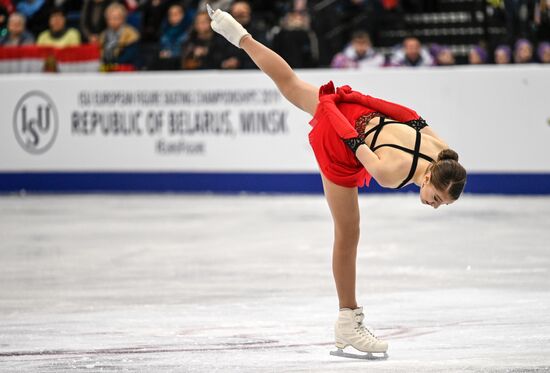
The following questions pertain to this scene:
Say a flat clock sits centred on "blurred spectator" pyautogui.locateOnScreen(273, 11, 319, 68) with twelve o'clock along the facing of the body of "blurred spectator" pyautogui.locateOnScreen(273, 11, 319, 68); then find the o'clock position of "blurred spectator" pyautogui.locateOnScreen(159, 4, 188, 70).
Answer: "blurred spectator" pyautogui.locateOnScreen(159, 4, 188, 70) is roughly at 4 o'clock from "blurred spectator" pyautogui.locateOnScreen(273, 11, 319, 68).

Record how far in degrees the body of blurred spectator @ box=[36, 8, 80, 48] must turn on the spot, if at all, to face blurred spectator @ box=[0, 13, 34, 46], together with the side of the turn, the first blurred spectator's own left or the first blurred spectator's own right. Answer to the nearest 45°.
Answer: approximately 90° to the first blurred spectator's own right

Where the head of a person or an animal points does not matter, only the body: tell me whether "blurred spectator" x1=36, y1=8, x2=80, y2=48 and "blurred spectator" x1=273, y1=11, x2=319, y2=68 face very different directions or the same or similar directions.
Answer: same or similar directions

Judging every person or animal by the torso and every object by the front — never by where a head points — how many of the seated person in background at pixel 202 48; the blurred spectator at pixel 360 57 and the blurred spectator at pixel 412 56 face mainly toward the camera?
3

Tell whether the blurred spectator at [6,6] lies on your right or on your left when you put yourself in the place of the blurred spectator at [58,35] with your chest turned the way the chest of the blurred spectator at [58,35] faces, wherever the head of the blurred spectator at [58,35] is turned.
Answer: on your right

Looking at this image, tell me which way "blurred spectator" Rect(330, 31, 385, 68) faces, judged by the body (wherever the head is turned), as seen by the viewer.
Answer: toward the camera

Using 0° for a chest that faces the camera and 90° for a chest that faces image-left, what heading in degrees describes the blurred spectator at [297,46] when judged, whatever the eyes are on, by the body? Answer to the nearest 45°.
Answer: approximately 0°

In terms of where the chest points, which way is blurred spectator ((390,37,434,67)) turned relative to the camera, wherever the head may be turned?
toward the camera

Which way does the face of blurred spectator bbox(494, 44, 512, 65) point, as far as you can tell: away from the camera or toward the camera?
toward the camera

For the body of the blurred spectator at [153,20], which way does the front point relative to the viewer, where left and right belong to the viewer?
facing the viewer

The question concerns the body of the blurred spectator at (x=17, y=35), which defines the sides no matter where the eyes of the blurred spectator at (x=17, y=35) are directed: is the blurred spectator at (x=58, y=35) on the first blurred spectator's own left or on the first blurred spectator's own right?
on the first blurred spectator's own left

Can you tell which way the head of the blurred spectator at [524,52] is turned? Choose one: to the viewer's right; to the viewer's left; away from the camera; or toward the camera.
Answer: toward the camera

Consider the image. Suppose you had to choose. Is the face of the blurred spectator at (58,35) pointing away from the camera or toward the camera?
toward the camera

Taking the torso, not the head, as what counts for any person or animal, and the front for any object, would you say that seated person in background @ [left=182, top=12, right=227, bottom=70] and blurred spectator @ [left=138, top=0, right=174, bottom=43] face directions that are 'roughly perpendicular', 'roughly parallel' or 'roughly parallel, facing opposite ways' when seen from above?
roughly parallel
